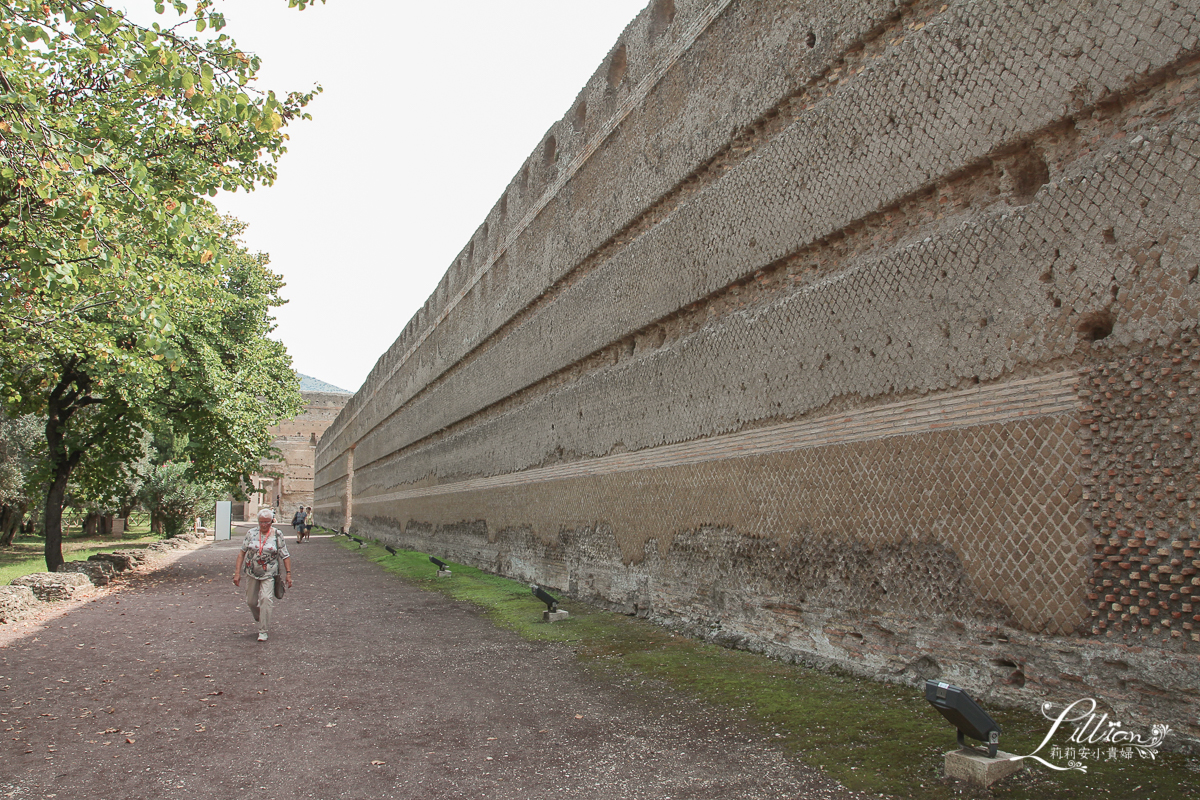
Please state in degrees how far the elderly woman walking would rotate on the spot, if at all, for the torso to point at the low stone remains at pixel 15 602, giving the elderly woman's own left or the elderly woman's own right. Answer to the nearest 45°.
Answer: approximately 135° to the elderly woman's own right

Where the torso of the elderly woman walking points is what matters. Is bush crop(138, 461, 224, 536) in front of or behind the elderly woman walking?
behind

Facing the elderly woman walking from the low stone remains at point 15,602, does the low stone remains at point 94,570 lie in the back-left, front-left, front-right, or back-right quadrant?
back-left

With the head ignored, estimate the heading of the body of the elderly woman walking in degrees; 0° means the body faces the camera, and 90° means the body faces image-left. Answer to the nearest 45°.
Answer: approximately 0°

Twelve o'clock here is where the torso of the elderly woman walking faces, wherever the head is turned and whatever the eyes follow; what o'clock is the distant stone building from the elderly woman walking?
The distant stone building is roughly at 6 o'clock from the elderly woman walking.

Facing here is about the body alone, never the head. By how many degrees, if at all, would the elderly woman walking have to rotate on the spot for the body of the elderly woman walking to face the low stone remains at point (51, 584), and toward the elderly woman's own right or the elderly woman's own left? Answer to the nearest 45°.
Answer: approximately 135° to the elderly woman's own right

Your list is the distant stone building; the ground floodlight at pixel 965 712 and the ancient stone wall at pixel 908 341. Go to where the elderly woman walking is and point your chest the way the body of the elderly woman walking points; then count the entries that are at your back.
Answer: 1

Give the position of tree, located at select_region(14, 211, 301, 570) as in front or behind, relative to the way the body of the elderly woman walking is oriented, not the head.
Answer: behind
